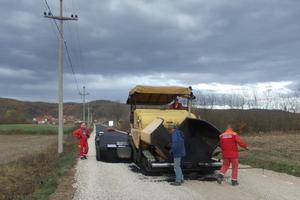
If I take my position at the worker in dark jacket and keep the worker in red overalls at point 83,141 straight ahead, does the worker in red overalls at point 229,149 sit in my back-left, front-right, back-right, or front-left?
back-right

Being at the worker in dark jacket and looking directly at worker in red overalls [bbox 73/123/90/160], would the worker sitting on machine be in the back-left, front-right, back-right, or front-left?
front-right

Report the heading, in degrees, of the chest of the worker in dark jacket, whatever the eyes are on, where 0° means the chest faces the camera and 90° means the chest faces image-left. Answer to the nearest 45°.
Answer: approximately 90°

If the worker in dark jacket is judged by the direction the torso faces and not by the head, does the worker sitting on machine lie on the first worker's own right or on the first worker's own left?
on the first worker's own right

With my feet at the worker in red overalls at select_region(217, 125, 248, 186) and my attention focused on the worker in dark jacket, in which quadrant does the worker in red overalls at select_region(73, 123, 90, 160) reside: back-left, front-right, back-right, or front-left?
front-right

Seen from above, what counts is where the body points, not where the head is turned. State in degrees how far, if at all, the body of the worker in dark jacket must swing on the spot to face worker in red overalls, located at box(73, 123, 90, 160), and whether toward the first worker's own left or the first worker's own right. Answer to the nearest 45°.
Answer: approximately 45° to the first worker's own right

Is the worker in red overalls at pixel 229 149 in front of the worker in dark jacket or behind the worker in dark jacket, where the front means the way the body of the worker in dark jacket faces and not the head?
behind

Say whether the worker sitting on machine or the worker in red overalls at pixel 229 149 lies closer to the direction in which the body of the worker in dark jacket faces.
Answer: the worker sitting on machine
